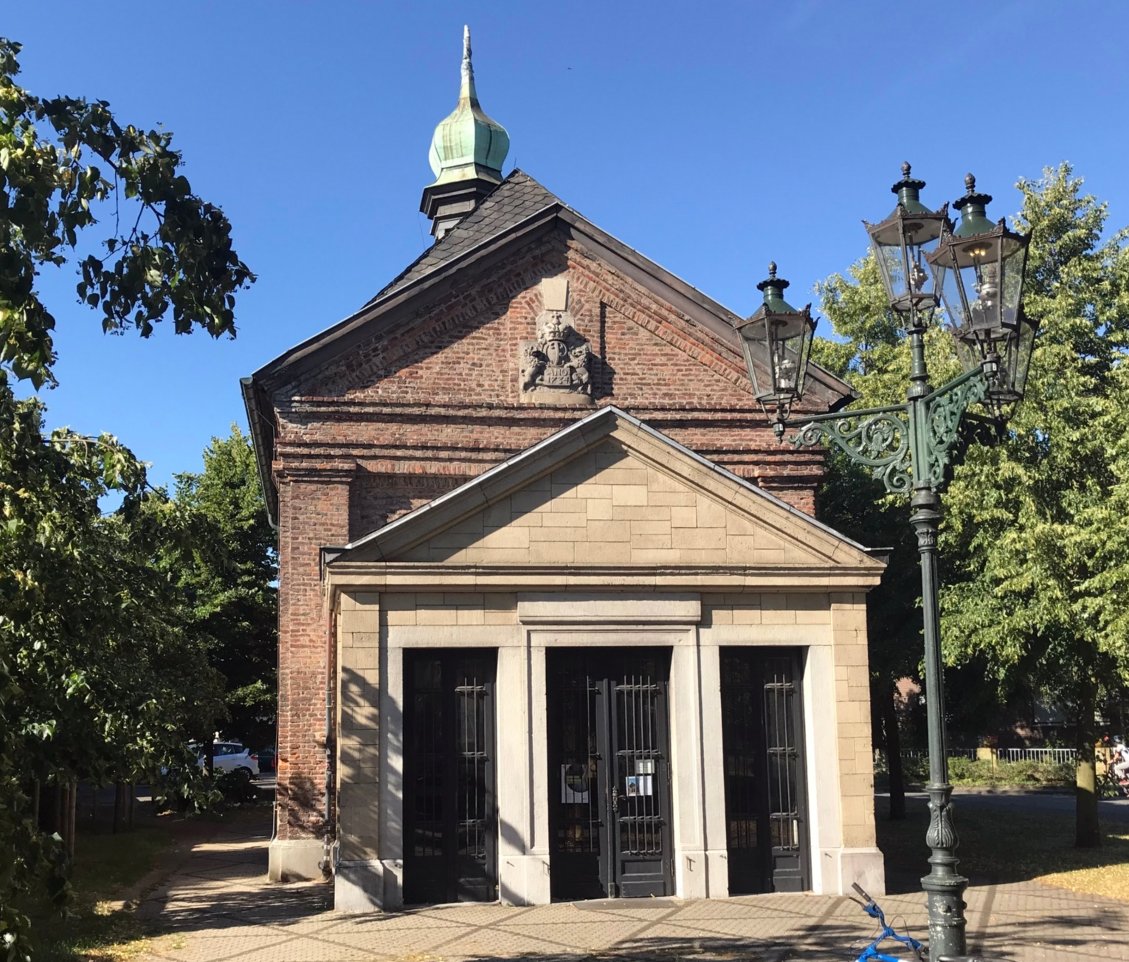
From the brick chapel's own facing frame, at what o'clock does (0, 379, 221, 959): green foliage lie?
The green foliage is roughly at 1 o'clock from the brick chapel.

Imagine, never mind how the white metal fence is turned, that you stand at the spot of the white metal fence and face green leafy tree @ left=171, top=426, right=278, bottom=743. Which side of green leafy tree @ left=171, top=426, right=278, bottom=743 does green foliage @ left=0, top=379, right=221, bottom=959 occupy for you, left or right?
left

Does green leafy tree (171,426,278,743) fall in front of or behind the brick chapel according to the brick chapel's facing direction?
behind

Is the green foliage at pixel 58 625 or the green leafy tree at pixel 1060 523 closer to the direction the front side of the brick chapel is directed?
the green foliage

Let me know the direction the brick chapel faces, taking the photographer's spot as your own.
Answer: facing the viewer
